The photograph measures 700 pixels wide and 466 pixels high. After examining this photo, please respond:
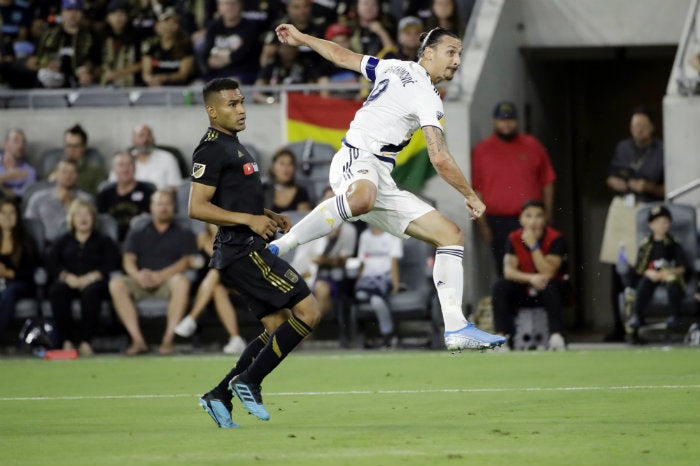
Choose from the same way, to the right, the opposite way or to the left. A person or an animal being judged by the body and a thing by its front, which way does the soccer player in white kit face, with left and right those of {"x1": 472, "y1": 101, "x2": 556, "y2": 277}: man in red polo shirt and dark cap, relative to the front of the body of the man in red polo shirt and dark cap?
to the left

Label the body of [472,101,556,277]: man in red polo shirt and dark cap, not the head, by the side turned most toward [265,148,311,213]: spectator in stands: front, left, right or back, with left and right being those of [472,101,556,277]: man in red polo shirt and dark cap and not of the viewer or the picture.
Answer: right

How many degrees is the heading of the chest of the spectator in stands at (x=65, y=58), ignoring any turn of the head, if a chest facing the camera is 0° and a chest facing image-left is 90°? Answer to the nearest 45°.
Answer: approximately 0°

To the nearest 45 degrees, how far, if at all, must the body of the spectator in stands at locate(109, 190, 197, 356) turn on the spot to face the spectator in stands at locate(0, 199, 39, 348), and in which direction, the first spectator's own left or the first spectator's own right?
approximately 90° to the first spectator's own right

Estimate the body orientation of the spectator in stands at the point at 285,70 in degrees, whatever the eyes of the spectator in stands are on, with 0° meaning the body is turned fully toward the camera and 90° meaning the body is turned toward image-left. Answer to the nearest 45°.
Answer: approximately 0°

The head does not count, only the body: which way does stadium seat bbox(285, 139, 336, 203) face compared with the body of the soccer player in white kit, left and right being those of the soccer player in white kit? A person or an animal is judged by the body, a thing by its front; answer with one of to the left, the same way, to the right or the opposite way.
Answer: to the right
